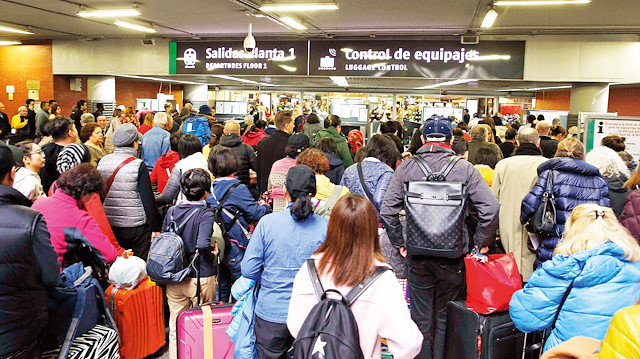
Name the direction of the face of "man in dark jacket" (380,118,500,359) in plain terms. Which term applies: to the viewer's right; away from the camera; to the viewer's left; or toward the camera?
away from the camera

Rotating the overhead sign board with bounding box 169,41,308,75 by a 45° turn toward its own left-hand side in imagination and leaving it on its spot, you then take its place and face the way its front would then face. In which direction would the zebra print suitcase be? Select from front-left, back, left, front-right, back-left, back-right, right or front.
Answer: front-right

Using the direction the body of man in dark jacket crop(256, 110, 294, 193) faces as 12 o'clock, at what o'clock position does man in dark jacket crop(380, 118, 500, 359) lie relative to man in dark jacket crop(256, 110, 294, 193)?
man in dark jacket crop(380, 118, 500, 359) is roughly at 4 o'clock from man in dark jacket crop(256, 110, 294, 193).

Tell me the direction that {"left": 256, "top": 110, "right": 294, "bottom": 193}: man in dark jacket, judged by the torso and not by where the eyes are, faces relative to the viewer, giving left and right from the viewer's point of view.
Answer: facing away from the viewer and to the right of the viewer

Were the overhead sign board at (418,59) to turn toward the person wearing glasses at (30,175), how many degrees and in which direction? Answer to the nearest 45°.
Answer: approximately 45° to its right

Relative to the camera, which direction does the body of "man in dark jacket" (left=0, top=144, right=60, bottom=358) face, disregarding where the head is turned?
away from the camera

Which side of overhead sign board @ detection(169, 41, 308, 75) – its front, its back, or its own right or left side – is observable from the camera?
front

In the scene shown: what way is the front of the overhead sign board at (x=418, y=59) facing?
toward the camera

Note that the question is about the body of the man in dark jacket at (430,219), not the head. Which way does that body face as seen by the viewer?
away from the camera

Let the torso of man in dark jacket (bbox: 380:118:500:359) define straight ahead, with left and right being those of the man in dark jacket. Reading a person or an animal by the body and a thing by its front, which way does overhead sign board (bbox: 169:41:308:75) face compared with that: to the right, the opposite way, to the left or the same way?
the opposite way

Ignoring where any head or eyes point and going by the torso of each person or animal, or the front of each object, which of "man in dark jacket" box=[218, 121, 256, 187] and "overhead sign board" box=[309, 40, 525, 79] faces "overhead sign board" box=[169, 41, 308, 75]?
the man in dark jacket

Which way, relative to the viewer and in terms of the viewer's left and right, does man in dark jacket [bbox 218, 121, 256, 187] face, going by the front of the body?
facing away from the viewer

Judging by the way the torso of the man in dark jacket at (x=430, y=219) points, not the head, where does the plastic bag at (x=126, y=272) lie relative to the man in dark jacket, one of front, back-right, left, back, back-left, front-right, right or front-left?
left
